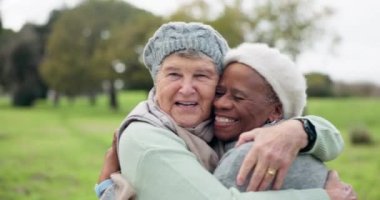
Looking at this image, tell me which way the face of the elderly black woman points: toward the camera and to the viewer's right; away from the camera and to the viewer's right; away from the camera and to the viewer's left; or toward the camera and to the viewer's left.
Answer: toward the camera and to the viewer's left

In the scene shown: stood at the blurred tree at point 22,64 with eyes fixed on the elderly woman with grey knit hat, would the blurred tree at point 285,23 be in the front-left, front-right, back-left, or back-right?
front-left

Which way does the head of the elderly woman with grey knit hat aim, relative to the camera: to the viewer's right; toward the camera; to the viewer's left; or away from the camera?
toward the camera

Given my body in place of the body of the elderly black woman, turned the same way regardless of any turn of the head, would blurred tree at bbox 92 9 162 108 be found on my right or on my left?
on my right

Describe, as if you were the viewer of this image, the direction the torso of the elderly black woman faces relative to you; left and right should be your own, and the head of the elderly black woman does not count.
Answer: facing the viewer and to the left of the viewer

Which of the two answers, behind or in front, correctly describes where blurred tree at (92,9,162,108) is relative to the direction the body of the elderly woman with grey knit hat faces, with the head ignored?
behind

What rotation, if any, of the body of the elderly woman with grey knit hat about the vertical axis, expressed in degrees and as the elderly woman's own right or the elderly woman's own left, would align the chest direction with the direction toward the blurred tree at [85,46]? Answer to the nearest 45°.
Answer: approximately 135° to the elderly woman's own left

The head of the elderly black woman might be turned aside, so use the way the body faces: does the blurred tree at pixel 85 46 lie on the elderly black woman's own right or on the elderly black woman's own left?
on the elderly black woman's own right

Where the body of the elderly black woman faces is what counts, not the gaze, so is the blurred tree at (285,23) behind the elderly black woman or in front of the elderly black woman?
behind

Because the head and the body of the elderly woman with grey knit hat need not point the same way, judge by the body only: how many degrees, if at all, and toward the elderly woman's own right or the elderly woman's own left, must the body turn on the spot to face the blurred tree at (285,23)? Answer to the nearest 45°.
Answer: approximately 135° to the elderly woman's own left

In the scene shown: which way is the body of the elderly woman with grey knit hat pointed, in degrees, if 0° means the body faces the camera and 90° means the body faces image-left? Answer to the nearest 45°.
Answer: approximately 315°
